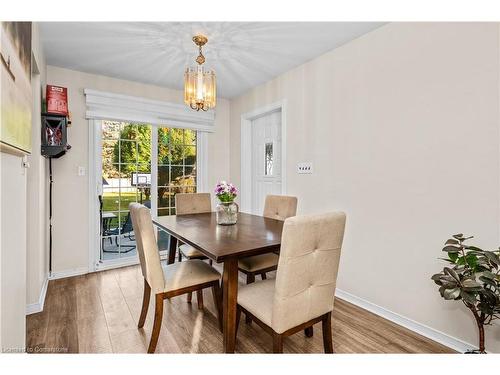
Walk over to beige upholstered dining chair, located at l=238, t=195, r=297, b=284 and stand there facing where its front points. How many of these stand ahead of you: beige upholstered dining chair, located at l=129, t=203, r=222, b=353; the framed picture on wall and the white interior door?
2

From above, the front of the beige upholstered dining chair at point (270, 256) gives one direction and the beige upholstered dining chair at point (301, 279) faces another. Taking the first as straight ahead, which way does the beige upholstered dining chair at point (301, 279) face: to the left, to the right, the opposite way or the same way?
to the right

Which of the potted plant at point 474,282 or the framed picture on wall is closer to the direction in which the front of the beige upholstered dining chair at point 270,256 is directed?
the framed picture on wall

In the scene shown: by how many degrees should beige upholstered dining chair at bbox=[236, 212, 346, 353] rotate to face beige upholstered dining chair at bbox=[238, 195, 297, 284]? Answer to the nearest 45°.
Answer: approximately 45° to its right

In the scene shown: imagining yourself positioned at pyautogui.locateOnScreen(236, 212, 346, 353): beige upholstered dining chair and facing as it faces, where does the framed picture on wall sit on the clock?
The framed picture on wall is roughly at 10 o'clock from the beige upholstered dining chair.

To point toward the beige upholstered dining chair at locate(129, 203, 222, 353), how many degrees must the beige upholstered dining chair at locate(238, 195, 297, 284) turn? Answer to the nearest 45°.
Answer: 0° — it already faces it

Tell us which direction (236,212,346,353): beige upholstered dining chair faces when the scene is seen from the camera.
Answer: facing away from the viewer and to the left of the viewer

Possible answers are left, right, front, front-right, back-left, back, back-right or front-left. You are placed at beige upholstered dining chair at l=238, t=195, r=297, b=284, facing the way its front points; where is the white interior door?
back-right

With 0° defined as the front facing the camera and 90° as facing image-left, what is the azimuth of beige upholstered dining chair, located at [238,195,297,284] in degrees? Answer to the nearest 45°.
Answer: approximately 45°

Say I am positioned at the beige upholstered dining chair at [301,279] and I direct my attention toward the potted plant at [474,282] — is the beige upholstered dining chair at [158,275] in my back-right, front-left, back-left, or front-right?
back-left

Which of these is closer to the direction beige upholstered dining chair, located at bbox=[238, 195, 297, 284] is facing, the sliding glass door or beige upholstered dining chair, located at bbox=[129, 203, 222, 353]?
the beige upholstered dining chair
